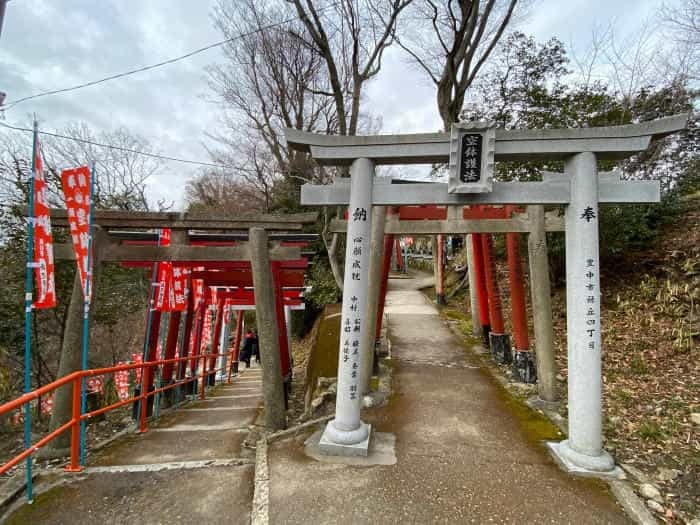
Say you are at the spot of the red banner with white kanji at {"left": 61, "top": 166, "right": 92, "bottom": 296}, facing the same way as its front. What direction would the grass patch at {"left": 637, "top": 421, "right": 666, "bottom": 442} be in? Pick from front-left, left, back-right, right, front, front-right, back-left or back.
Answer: front-left

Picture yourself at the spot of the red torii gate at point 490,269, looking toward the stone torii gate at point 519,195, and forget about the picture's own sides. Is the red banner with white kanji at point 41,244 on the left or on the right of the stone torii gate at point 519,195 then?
right

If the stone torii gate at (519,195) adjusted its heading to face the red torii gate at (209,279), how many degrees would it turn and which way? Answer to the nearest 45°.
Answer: approximately 90° to its right

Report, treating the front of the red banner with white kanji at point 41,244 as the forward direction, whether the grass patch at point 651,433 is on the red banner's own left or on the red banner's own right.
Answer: on the red banner's own left

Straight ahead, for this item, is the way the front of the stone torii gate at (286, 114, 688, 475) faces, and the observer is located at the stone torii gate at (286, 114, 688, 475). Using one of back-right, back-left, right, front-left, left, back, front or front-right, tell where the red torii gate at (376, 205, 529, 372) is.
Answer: back

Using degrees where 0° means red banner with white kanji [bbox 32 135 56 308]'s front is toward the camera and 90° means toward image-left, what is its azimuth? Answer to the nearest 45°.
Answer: approximately 0°

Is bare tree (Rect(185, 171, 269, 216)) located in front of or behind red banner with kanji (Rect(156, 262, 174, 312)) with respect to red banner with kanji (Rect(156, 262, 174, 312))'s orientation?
behind

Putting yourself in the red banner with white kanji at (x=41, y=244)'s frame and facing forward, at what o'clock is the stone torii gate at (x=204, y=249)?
The stone torii gate is roughly at 9 o'clock from the red banner with white kanji.
